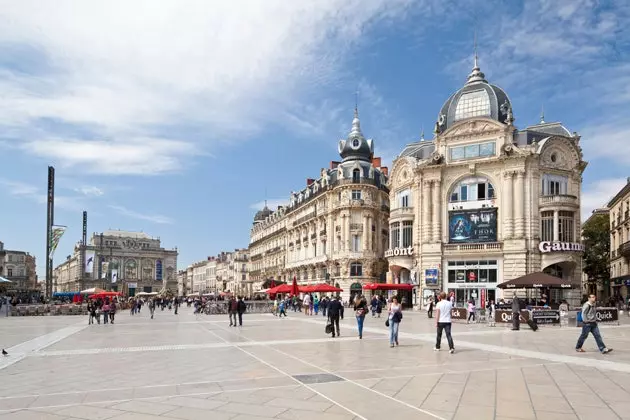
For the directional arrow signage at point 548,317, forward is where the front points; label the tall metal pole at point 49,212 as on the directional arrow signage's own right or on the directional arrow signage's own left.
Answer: on the directional arrow signage's own right

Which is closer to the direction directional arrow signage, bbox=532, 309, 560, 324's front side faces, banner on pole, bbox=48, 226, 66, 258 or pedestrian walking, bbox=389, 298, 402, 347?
the pedestrian walking

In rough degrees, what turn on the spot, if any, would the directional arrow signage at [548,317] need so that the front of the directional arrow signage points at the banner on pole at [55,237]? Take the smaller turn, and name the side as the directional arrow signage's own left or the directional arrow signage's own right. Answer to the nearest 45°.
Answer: approximately 90° to the directional arrow signage's own right

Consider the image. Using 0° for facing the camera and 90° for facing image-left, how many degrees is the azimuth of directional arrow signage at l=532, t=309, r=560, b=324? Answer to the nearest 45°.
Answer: approximately 0°

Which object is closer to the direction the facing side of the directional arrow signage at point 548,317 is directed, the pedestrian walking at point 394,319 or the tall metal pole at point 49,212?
the pedestrian walking
